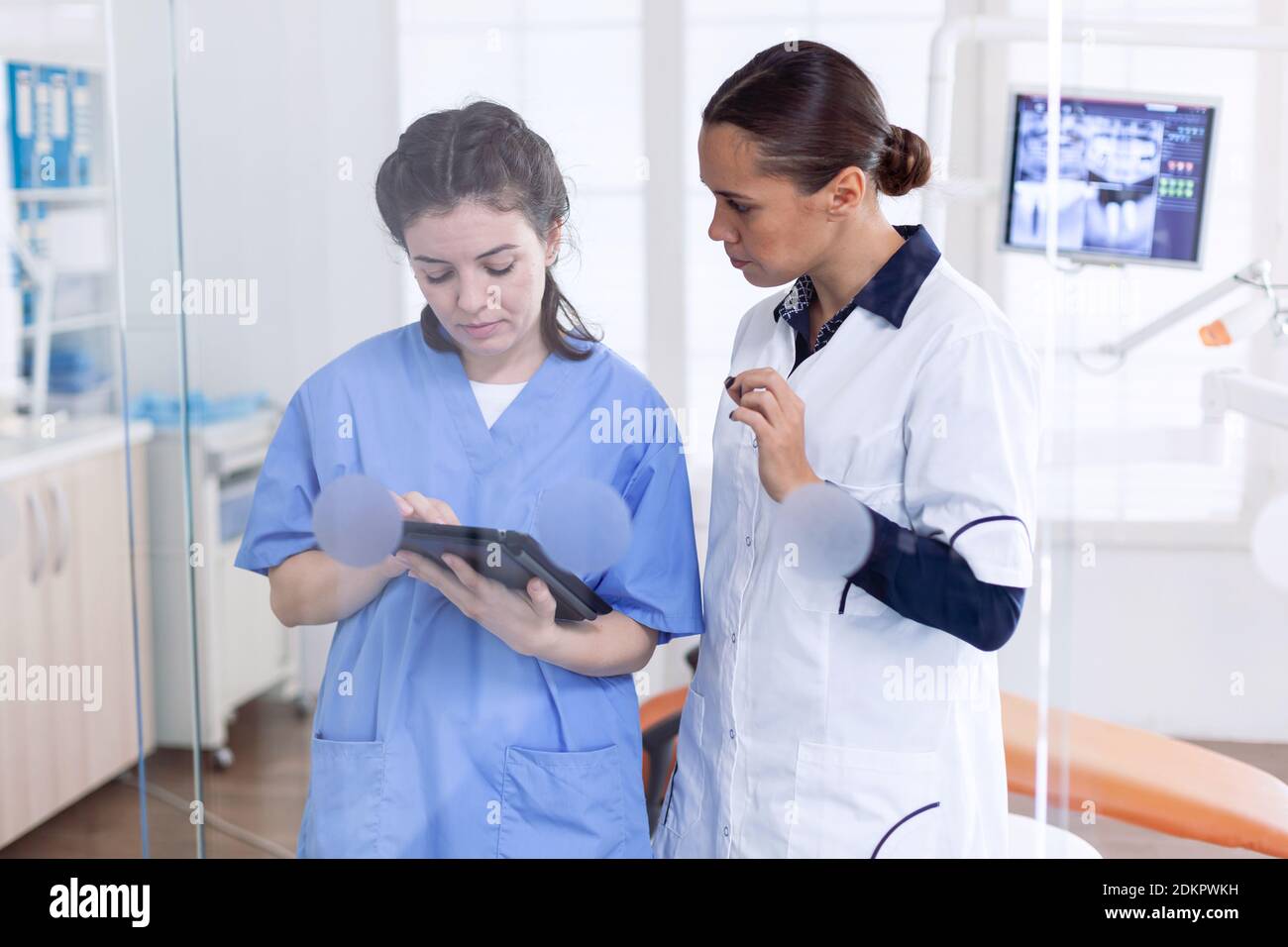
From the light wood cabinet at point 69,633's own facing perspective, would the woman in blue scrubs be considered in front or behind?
in front

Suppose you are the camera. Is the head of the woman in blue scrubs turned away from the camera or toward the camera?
toward the camera

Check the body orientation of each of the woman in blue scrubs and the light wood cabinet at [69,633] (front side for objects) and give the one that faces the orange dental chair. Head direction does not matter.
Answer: the light wood cabinet

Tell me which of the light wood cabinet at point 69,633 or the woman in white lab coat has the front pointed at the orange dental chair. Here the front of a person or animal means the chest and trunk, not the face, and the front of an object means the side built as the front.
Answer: the light wood cabinet

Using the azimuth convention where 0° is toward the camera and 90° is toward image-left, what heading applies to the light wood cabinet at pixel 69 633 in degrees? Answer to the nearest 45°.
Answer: approximately 315°

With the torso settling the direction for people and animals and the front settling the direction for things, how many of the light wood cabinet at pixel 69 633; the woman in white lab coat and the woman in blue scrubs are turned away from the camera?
0

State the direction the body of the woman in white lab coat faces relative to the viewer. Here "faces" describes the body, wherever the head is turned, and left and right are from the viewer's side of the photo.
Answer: facing the viewer and to the left of the viewer

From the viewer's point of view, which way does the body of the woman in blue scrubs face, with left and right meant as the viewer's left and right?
facing the viewer

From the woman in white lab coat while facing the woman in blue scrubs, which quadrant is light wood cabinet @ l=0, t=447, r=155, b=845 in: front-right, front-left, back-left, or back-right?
front-right

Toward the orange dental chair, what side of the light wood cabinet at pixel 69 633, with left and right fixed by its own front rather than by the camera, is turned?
front

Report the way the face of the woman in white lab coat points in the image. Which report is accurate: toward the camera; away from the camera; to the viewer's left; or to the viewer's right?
to the viewer's left

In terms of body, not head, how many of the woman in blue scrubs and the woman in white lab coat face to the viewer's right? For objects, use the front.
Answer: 0

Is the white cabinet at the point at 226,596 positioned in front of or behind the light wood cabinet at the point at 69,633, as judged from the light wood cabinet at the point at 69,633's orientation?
in front
